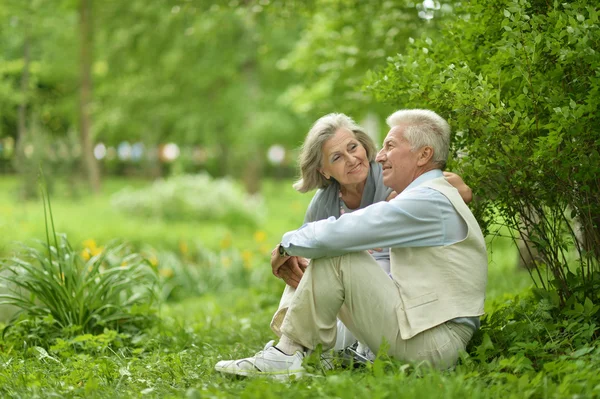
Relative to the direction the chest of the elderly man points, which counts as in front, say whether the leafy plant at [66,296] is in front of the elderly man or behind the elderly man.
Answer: in front

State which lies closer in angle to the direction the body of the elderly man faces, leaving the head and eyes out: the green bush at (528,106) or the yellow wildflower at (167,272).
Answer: the yellow wildflower

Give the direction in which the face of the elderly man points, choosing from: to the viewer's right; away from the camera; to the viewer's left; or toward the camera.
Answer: to the viewer's left

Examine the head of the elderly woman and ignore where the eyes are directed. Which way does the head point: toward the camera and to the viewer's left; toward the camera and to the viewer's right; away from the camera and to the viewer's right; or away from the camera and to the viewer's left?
toward the camera and to the viewer's right

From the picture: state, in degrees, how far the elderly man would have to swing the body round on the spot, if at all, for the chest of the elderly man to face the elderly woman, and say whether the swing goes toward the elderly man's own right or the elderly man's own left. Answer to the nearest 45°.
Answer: approximately 90° to the elderly man's own right

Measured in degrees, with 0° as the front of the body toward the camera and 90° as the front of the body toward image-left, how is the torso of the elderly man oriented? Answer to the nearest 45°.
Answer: approximately 90°

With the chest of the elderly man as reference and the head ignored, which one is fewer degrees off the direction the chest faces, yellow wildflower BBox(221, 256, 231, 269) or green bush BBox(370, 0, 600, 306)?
the yellow wildflower

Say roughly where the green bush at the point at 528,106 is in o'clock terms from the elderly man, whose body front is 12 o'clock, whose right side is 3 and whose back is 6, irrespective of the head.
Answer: The green bush is roughly at 5 o'clock from the elderly man.
